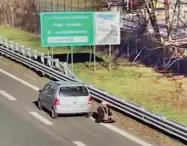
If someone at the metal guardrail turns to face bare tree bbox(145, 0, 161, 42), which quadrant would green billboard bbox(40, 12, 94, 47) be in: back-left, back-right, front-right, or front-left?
front-left

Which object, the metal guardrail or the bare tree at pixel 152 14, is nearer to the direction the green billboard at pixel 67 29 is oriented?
the metal guardrail

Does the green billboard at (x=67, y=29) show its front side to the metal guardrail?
yes

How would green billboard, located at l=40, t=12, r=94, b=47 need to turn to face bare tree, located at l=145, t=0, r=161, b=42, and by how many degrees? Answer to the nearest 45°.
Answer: approximately 135° to its left

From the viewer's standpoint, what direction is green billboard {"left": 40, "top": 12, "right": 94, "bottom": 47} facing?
toward the camera

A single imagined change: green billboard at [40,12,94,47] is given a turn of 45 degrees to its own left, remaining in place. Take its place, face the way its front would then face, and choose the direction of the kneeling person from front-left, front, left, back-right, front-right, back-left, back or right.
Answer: front-right
